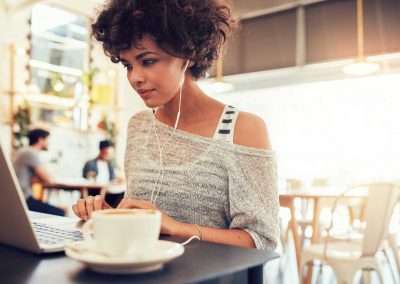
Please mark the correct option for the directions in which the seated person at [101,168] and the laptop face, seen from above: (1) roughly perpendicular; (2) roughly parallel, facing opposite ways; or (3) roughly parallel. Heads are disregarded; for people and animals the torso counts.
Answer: roughly perpendicular

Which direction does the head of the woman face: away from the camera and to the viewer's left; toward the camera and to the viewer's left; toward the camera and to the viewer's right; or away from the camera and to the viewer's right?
toward the camera and to the viewer's left

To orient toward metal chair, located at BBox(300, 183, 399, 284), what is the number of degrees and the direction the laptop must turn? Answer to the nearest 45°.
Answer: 0° — it already faces it

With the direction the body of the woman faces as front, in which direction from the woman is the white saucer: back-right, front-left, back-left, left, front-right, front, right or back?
front-left

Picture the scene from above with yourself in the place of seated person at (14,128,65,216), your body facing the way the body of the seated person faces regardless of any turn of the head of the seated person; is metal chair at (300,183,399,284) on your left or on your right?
on your right

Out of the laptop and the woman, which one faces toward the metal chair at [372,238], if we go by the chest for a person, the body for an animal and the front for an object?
the laptop

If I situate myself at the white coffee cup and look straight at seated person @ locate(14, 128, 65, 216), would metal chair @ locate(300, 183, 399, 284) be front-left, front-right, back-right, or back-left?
front-right

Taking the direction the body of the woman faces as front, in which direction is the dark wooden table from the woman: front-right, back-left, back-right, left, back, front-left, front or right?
front-left

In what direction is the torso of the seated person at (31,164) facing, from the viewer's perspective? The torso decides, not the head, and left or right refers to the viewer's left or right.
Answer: facing to the right of the viewer

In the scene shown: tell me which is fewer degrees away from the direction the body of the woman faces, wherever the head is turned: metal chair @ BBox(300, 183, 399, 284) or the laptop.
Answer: the laptop

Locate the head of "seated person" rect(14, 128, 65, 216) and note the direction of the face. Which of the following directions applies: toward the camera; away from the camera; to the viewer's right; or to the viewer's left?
to the viewer's right

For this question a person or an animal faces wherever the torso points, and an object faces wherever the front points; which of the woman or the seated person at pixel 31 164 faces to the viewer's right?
the seated person

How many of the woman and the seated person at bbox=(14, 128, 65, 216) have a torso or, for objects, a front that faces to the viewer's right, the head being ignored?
1

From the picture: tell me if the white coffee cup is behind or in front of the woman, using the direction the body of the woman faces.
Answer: in front

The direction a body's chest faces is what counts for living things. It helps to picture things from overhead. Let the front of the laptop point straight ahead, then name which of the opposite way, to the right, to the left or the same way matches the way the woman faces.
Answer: the opposite way

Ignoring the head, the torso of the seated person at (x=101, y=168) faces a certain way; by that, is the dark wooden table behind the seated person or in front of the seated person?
in front
